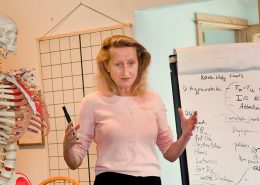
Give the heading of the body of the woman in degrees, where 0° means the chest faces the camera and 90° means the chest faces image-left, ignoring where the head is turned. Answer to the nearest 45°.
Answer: approximately 0°
